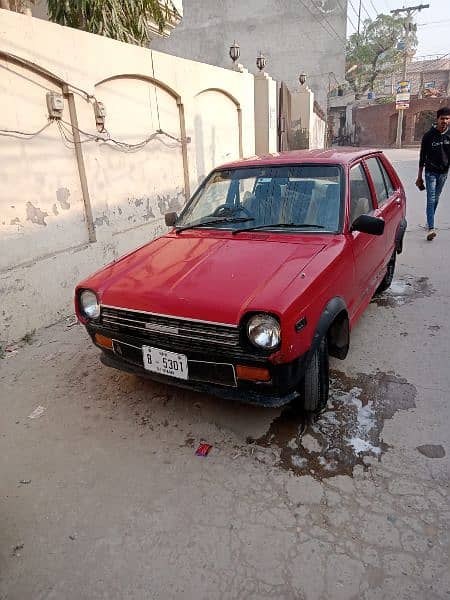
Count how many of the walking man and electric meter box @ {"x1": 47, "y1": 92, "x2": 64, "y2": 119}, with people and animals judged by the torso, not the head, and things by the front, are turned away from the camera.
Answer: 0

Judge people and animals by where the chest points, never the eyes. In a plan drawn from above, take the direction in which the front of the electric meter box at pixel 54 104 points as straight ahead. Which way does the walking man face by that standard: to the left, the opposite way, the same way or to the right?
to the right

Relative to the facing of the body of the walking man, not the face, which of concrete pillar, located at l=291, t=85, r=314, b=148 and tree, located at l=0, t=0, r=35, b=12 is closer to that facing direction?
the tree

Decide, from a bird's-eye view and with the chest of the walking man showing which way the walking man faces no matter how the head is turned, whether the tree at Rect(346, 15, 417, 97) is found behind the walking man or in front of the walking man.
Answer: behind

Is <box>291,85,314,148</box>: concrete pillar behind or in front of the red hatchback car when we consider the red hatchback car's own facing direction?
behind

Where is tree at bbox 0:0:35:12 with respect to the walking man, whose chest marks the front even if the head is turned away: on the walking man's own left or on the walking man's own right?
on the walking man's own right

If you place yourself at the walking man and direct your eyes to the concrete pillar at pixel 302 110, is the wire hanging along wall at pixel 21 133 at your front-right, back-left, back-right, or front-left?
back-left

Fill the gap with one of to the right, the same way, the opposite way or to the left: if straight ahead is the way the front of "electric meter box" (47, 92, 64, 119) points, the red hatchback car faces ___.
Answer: to the right

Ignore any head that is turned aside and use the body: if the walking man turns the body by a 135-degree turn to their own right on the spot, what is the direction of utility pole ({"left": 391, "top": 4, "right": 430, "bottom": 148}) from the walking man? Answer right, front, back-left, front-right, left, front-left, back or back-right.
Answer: front-right

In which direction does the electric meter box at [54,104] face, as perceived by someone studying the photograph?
facing the viewer and to the right of the viewer

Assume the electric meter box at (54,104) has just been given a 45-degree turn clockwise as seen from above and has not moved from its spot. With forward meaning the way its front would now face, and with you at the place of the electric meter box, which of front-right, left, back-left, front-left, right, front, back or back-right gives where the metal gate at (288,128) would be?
back-left

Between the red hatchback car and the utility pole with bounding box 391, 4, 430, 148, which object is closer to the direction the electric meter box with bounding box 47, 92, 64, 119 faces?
the red hatchback car

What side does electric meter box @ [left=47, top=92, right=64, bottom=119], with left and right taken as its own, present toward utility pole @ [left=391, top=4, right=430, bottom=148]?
left

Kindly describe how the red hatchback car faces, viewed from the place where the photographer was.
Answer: facing the viewer and to the left of the viewer

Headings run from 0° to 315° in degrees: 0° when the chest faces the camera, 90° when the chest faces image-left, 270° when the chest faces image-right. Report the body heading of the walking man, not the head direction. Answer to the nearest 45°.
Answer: approximately 0°
